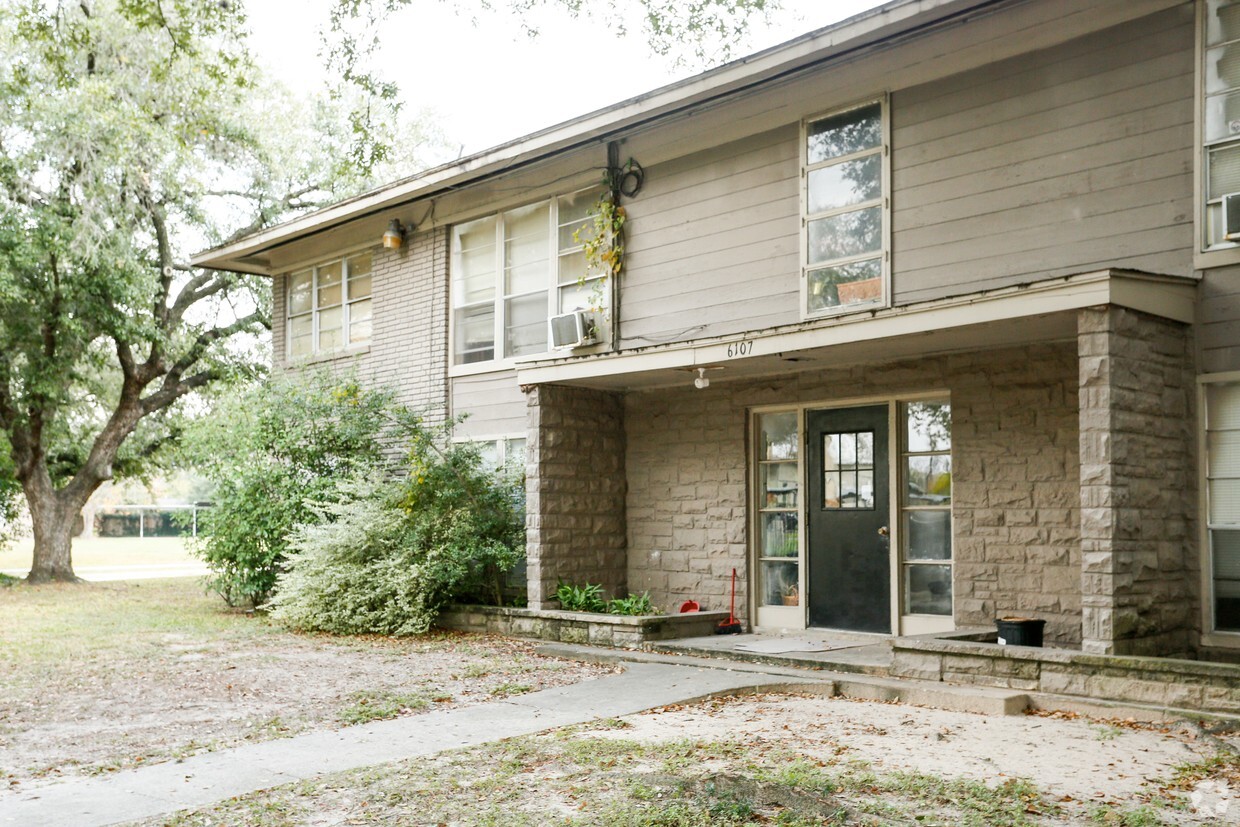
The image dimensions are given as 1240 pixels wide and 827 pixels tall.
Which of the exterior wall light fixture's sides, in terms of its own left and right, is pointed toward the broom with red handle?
left

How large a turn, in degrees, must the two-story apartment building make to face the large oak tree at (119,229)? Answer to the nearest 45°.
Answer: approximately 90° to its right

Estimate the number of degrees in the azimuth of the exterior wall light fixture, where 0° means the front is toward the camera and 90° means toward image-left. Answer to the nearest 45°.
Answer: approximately 45°

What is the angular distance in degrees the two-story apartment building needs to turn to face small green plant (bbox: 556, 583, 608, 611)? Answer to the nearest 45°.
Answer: approximately 90° to its right

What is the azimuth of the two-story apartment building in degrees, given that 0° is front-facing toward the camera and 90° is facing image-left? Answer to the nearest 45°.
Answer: approximately 45°
